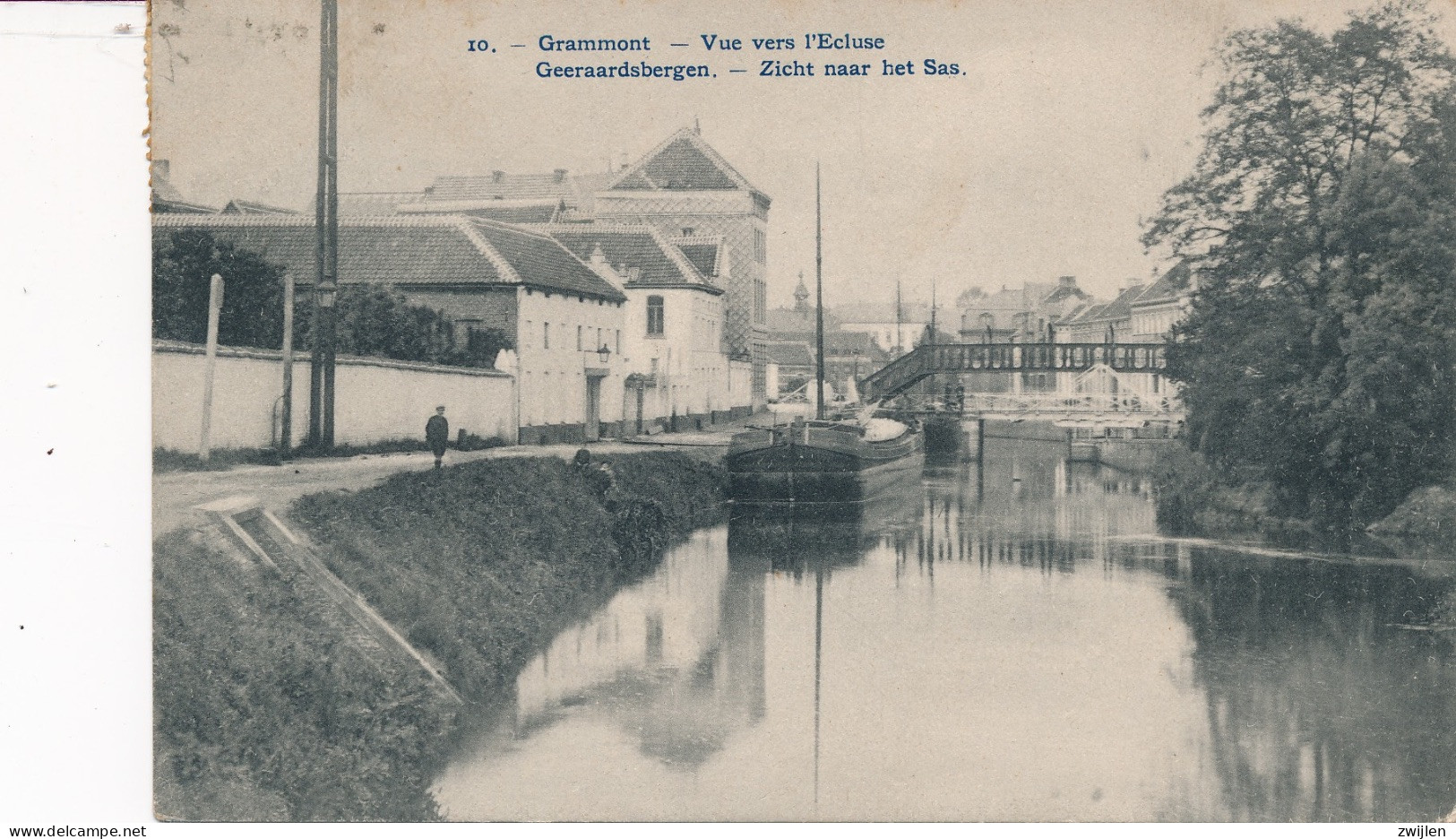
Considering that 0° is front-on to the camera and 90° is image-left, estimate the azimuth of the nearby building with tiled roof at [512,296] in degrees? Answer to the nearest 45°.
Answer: approximately 315°

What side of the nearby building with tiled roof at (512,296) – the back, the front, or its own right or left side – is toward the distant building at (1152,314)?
left

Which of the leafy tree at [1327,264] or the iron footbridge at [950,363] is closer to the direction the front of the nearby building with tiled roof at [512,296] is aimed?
the leafy tree

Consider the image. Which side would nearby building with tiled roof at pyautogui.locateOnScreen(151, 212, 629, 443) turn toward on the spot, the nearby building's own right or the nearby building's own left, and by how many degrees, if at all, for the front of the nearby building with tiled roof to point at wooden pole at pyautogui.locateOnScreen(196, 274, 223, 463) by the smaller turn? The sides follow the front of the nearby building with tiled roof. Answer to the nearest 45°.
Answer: approximately 90° to the nearby building's own right
